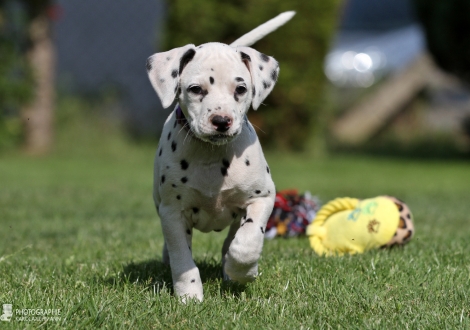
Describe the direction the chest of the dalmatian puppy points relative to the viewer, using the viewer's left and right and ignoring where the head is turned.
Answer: facing the viewer

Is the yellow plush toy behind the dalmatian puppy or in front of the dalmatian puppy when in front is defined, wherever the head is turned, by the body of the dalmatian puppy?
behind
